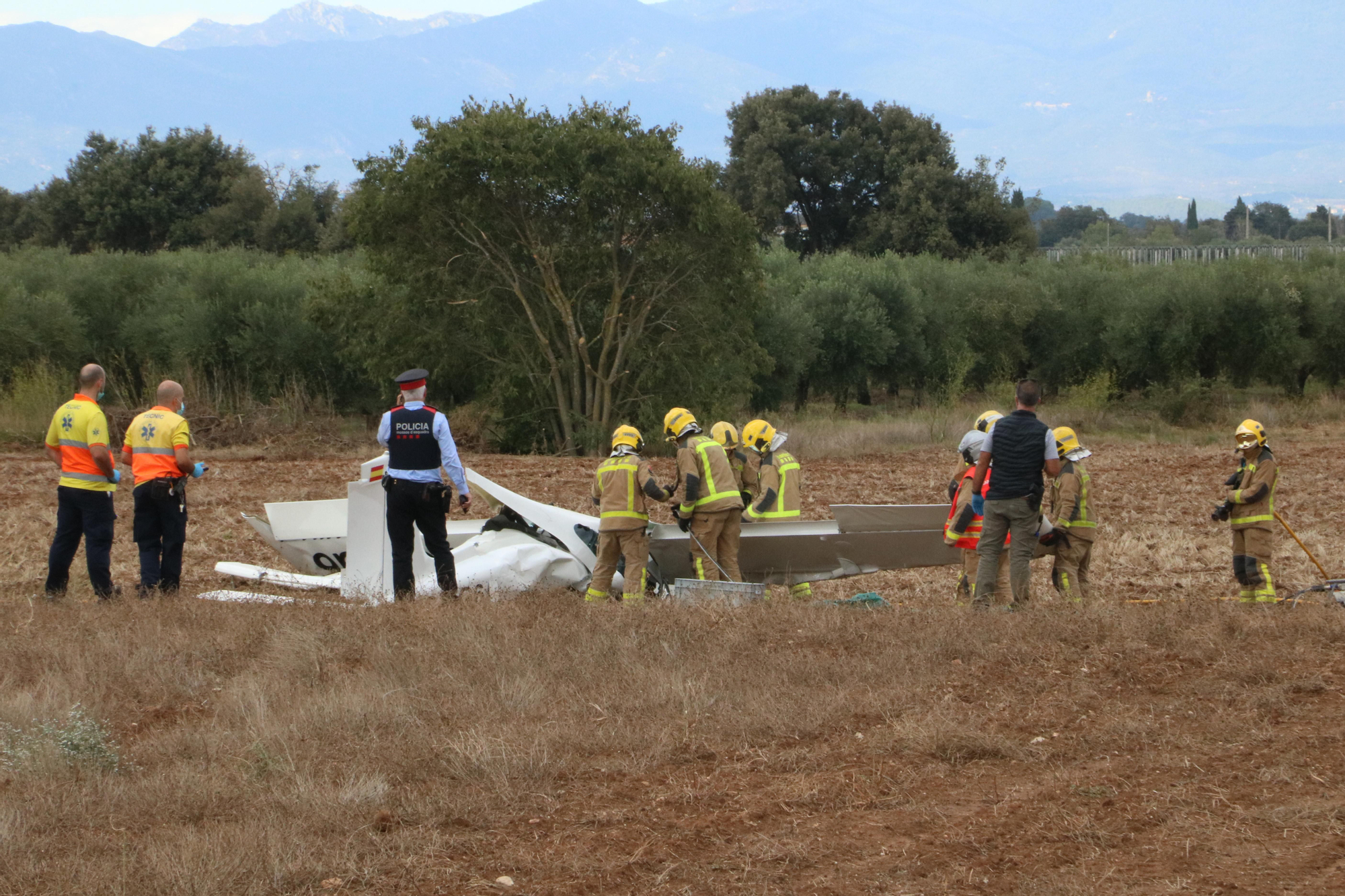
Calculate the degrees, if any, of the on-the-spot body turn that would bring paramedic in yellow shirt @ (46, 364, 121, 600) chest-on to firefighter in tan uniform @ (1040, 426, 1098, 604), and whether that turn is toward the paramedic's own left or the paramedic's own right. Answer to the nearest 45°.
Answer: approximately 45° to the paramedic's own right

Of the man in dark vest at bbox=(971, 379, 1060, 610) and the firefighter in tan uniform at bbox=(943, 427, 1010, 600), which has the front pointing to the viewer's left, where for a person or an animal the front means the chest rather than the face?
the firefighter in tan uniform

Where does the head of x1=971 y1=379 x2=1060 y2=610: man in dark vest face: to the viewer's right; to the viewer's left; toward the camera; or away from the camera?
away from the camera

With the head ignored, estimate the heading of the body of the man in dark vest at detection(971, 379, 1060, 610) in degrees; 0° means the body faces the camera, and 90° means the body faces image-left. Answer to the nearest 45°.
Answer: approximately 180°

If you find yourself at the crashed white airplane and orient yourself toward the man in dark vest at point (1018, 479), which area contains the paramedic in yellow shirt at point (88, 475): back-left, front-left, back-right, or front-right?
back-right

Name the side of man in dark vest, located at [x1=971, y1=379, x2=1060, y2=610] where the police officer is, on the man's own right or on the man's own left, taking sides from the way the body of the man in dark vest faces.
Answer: on the man's own left

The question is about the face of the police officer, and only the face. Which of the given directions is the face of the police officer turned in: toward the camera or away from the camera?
away from the camera

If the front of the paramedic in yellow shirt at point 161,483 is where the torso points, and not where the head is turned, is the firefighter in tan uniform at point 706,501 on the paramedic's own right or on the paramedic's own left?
on the paramedic's own right

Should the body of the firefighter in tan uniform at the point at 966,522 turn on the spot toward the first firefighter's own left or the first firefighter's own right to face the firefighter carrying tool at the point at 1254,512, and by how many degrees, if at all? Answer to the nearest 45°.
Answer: approximately 180°

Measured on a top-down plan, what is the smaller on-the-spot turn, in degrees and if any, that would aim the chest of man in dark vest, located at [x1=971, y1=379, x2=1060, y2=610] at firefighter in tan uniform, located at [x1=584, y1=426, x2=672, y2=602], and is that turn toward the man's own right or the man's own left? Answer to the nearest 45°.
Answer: approximately 90° to the man's own left

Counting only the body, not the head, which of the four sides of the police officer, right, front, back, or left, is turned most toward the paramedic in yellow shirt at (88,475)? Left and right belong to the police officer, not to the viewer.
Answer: left

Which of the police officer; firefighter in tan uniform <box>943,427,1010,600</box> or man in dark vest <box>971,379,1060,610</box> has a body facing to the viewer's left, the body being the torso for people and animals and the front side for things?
the firefighter in tan uniform

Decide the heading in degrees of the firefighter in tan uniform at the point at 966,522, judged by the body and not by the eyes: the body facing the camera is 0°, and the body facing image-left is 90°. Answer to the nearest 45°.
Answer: approximately 90°

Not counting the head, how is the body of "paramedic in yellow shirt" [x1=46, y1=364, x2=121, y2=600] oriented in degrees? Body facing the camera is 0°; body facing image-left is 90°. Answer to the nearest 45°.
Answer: approximately 225°

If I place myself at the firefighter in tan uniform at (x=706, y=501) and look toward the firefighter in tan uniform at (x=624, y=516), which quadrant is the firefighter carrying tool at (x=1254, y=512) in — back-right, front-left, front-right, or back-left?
back-left

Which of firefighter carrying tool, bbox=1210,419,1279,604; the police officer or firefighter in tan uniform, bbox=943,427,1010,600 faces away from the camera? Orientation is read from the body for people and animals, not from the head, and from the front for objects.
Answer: the police officer

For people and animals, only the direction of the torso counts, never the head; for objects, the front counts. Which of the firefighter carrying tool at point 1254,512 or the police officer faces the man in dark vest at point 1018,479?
the firefighter carrying tool
